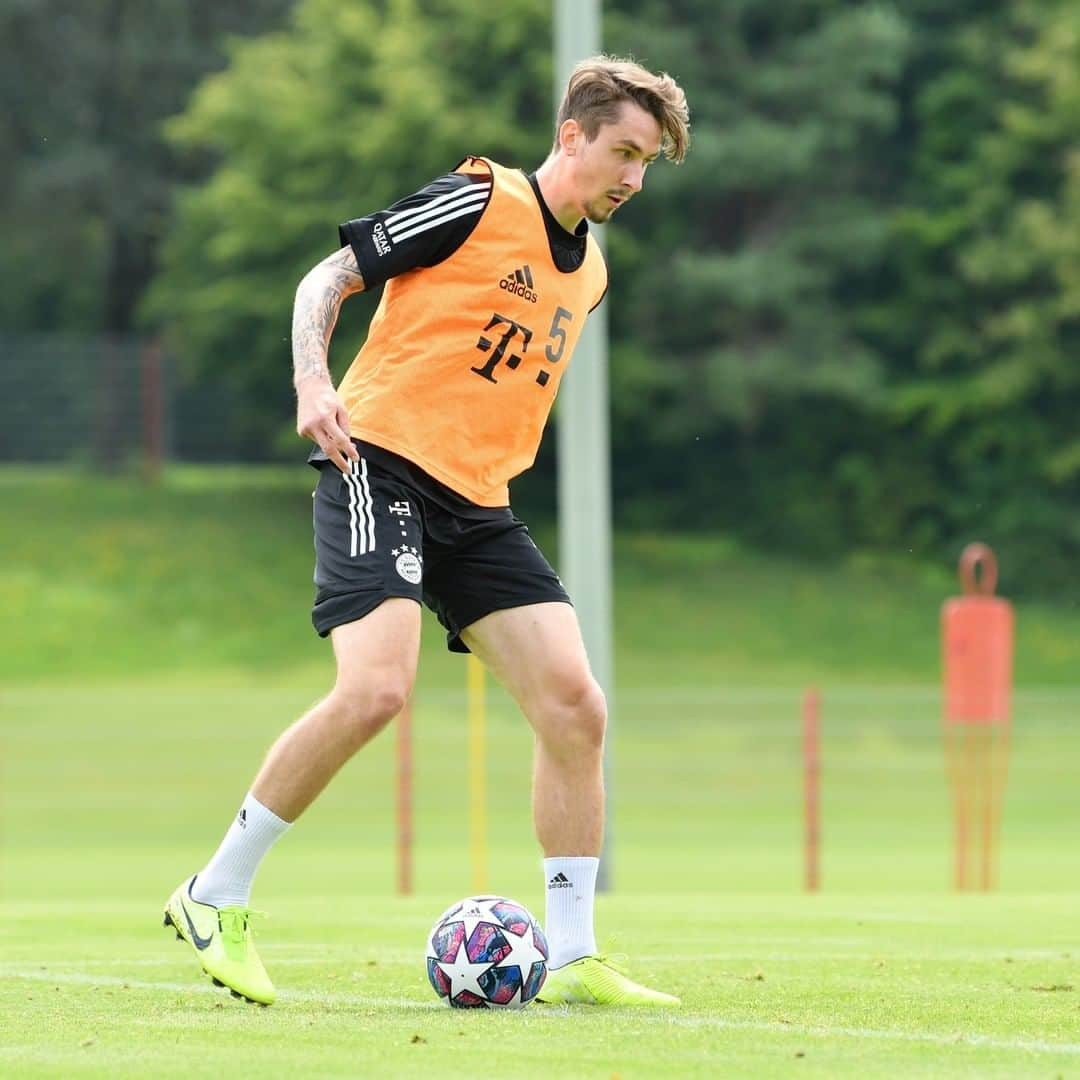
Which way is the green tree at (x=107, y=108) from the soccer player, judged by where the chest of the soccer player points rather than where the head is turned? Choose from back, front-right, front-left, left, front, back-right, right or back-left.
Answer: back-left

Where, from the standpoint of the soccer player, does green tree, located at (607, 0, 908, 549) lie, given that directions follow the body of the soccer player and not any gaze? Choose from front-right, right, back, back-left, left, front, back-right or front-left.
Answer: back-left

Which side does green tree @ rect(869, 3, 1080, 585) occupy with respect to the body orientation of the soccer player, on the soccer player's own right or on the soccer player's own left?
on the soccer player's own left

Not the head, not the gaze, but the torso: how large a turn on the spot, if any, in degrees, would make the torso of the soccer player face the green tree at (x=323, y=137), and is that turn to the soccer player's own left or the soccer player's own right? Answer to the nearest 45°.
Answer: approximately 135° to the soccer player's own left

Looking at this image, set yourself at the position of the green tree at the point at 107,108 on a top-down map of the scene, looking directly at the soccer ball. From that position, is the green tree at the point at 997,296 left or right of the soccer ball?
left

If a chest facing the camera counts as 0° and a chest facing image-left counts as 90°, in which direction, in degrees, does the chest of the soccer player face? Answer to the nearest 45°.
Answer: approximately 315°
